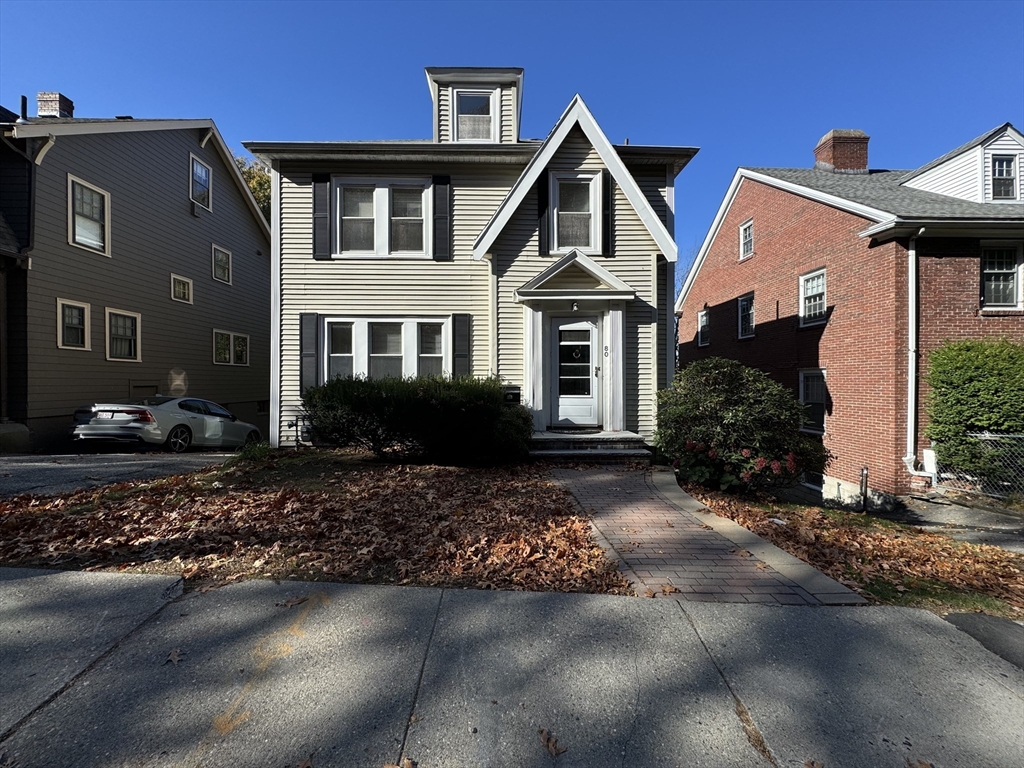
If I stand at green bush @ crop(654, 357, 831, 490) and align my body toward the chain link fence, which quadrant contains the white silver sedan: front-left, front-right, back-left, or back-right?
back-left

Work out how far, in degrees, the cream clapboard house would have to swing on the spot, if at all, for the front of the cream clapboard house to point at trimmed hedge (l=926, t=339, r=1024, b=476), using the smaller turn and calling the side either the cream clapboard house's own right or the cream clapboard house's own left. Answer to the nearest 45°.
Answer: approximately 90° to the cream clapboard house's own left

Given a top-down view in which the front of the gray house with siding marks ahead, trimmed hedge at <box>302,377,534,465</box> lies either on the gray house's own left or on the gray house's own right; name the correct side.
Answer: on the gray house's own left

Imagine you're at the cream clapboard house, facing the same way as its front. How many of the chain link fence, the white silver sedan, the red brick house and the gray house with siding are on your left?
2

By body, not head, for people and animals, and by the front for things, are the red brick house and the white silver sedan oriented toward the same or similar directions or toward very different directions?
very different directions

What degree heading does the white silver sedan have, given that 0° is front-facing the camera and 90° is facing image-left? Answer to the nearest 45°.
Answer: approximately 225°

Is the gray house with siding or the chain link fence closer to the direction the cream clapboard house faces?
the chain link fence

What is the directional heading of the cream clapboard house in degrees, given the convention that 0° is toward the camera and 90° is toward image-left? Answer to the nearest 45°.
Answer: approximately 0°

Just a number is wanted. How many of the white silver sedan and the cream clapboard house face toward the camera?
1

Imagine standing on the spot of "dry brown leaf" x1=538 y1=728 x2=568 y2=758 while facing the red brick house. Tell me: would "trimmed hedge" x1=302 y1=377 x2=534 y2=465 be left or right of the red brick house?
left

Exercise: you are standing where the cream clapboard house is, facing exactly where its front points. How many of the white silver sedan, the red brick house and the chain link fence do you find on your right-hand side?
1
